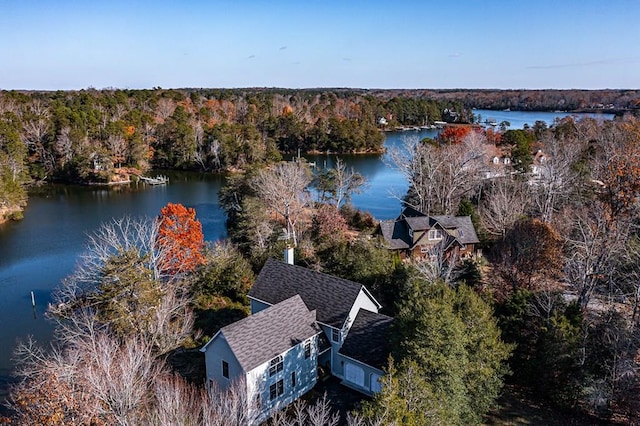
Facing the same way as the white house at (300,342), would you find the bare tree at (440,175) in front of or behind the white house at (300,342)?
behind

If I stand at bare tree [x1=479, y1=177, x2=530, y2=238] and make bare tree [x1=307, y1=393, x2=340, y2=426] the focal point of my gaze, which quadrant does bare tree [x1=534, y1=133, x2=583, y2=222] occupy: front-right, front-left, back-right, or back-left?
back-left

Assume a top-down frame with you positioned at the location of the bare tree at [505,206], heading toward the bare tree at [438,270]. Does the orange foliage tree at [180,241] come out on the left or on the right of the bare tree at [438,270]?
right
